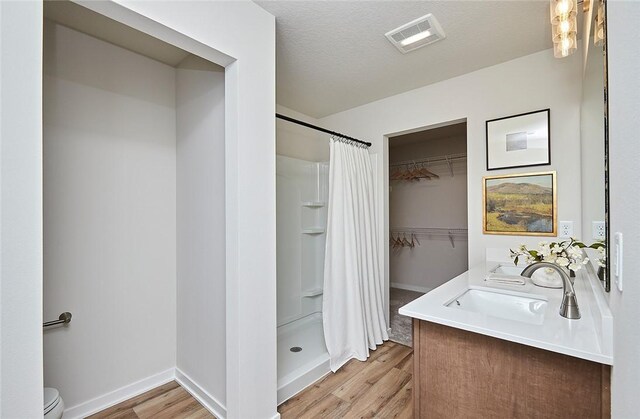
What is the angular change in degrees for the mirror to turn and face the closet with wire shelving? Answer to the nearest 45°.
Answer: approximately 45° to its right

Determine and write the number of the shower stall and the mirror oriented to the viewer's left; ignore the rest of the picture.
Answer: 1

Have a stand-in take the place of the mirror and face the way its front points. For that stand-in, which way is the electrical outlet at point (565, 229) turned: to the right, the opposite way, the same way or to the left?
to the left

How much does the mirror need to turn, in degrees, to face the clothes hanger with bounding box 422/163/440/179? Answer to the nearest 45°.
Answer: approximately 45° to its right

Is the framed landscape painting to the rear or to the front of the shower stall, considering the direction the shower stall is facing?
to the front

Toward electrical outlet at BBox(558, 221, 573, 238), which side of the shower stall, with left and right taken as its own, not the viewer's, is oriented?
front

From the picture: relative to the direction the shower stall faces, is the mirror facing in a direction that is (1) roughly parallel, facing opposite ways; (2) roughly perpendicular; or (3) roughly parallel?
roughly parallel, facing opposite ways

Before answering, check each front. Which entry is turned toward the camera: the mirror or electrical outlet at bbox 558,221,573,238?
the electrical outlet

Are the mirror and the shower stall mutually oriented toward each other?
yes

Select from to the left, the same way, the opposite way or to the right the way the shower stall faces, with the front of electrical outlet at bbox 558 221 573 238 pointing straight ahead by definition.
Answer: to the left

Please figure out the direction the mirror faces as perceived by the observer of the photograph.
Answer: facing to the left of the viewer

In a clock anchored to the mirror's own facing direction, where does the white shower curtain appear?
The white shower curtain is roughly at 12 o'clock from the mirror.

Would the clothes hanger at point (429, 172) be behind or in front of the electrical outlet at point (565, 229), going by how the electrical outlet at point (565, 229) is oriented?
behind

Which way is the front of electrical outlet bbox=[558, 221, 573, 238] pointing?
toward the camera

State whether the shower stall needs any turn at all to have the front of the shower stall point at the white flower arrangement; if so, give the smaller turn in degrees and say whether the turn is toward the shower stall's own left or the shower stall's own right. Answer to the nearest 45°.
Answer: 0° — it already faces it
